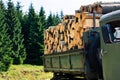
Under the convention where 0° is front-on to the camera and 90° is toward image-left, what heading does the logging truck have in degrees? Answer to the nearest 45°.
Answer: approximately 315°
